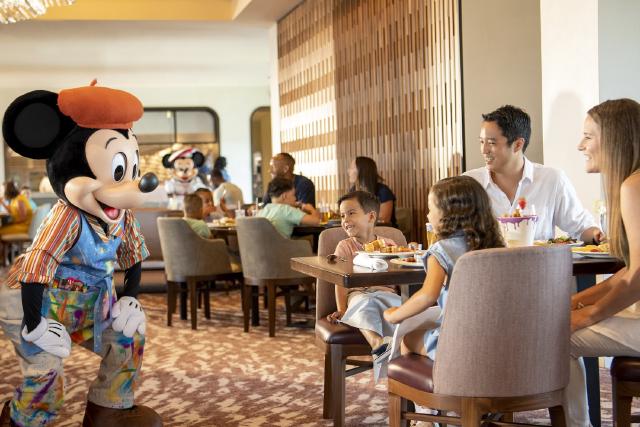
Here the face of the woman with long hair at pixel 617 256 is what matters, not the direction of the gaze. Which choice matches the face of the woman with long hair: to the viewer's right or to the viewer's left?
to the viewer's left

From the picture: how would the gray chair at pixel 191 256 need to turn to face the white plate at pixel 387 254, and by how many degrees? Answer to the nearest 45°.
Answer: approximately 135° to its right

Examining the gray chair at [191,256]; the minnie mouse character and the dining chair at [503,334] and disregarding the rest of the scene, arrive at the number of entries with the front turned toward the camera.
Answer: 1

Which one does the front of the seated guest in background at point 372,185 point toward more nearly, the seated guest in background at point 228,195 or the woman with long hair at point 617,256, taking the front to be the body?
the seated guest in background

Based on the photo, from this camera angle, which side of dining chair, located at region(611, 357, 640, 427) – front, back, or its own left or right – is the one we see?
left

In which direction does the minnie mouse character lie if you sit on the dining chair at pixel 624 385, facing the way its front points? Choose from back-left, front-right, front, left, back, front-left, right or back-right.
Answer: front-right

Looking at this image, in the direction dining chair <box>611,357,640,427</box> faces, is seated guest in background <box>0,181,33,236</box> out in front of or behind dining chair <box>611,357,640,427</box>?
in front

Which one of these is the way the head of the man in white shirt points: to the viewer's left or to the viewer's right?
to the viewer's left

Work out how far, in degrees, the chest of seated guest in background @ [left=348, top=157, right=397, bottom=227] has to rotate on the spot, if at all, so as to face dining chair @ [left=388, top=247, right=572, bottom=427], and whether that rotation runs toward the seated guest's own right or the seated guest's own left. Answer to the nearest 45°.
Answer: approximately 90° to the seated guest's own left

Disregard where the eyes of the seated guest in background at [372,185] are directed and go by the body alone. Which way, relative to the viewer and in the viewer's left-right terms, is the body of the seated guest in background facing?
facing to the left of the viewer

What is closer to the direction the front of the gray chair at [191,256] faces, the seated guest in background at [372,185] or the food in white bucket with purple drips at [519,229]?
the seated guest in background

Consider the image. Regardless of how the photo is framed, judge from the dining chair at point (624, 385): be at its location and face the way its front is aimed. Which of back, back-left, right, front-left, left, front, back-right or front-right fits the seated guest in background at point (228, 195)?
front-right

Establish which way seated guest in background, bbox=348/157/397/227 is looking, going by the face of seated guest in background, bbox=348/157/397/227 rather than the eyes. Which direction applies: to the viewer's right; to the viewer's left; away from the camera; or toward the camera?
to the viewer's left

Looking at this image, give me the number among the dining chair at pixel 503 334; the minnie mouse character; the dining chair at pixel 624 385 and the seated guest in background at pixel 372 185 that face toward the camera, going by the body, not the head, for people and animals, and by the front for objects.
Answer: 1

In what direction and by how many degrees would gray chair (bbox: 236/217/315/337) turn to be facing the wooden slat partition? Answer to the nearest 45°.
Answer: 0° — it already faces it

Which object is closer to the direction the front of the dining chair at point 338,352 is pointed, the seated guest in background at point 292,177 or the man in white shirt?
the man in white shirt

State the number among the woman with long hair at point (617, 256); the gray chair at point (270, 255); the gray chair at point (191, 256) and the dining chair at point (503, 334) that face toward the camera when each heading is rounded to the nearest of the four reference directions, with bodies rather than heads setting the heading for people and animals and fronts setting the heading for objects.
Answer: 0
